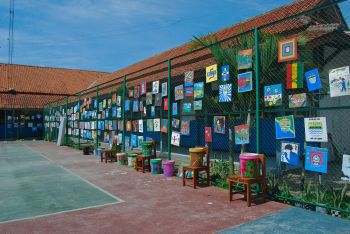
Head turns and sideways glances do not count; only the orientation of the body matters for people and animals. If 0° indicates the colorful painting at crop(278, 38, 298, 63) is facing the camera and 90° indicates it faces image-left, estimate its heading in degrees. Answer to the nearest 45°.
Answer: approximately 45°

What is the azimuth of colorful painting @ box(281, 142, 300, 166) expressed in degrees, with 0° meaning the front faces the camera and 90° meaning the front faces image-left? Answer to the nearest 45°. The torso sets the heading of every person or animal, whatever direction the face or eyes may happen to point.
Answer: approximately 45°

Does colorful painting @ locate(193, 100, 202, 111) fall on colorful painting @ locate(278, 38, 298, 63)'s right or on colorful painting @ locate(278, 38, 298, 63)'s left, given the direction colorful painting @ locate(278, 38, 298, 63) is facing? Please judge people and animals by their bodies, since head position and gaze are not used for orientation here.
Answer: on its right

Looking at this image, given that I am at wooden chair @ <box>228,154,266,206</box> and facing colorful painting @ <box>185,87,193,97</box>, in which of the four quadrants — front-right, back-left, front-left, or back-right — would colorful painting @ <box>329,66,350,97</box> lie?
back-right

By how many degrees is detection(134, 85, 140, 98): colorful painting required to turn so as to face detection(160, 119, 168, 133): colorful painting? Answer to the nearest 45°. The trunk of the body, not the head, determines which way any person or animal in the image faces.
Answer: approximately 90° to its left

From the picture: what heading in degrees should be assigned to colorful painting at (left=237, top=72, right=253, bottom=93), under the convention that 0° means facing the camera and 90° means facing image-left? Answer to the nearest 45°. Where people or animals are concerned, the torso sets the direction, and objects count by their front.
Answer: approximately 45°
